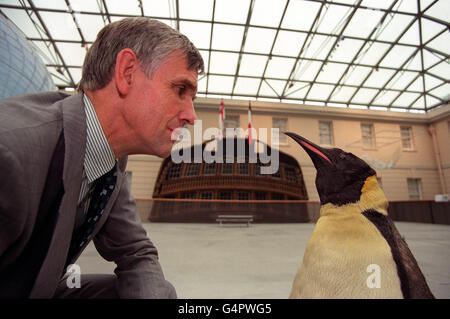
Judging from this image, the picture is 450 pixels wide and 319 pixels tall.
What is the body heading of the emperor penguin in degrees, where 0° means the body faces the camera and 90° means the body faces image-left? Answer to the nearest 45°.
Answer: approximately 45°

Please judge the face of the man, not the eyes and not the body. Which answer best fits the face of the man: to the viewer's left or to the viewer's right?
to the viewer's right

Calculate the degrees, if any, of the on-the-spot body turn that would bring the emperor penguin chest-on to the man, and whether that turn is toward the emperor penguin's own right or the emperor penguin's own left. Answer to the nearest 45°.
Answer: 0° — it already faces them
